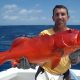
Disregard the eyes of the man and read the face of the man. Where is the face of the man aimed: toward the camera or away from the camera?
toward the camera

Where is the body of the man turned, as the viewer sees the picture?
toward the camera
